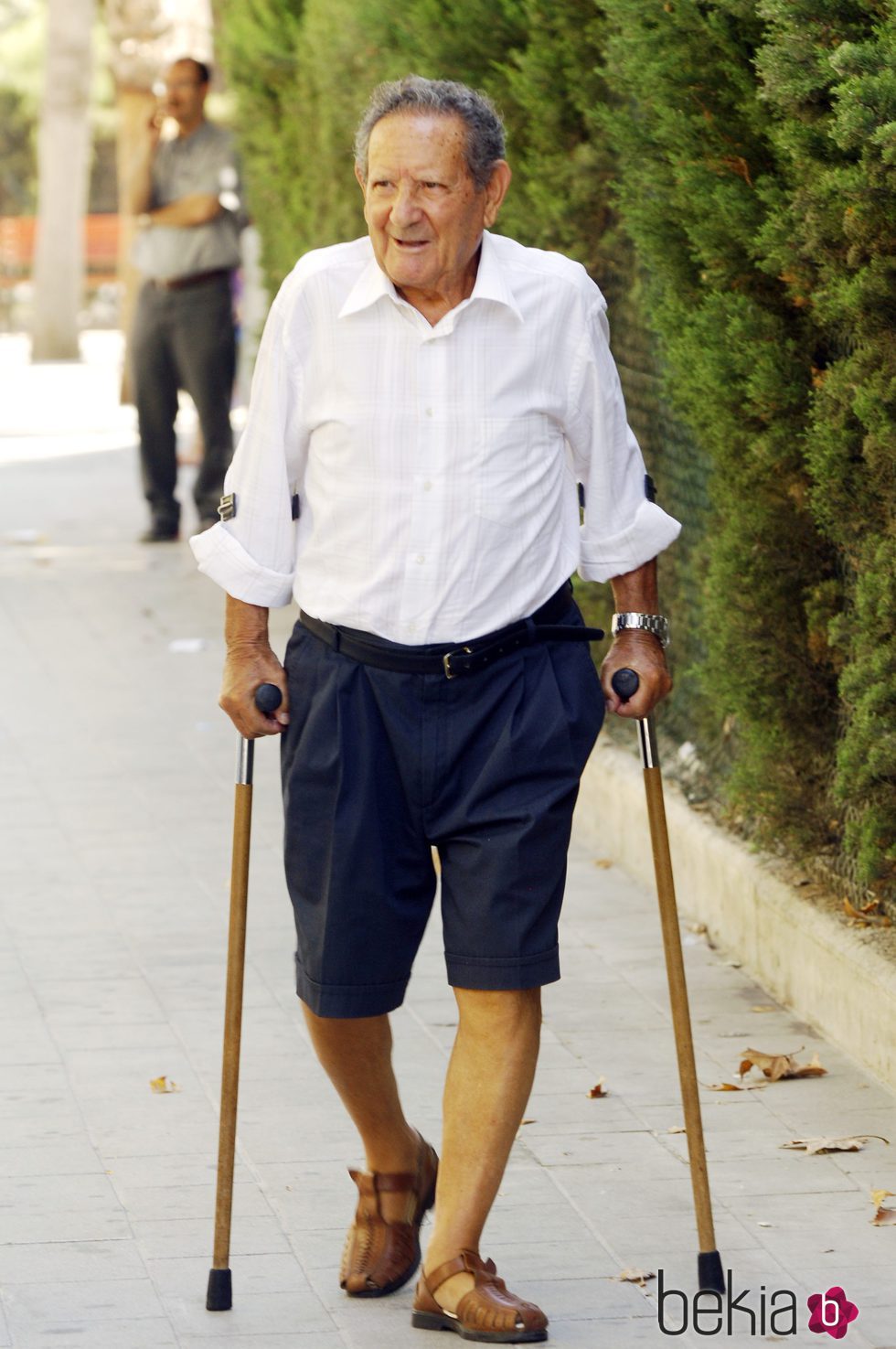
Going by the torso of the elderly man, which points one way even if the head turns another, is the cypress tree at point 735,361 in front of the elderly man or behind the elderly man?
behind

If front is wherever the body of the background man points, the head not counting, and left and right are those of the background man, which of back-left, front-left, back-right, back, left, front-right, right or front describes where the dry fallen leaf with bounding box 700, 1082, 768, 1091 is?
front-left

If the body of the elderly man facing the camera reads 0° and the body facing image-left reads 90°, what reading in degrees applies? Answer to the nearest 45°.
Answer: approximately 0°

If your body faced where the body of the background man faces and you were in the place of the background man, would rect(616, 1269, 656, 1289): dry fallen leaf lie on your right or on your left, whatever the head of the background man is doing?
on your left

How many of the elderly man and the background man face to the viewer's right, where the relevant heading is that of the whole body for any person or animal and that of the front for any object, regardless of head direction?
0

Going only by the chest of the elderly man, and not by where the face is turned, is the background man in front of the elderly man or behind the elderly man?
behind

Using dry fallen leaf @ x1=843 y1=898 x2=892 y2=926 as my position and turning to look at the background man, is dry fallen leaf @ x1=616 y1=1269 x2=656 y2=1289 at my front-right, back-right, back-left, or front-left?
back-left

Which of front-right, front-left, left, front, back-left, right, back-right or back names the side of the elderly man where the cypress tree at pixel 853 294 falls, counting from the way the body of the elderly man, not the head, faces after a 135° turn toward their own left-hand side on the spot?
front

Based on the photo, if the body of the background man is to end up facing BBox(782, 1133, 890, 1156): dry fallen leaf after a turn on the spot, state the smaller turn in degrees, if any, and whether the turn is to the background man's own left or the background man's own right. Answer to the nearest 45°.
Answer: approximately 45° to the background man's own left
